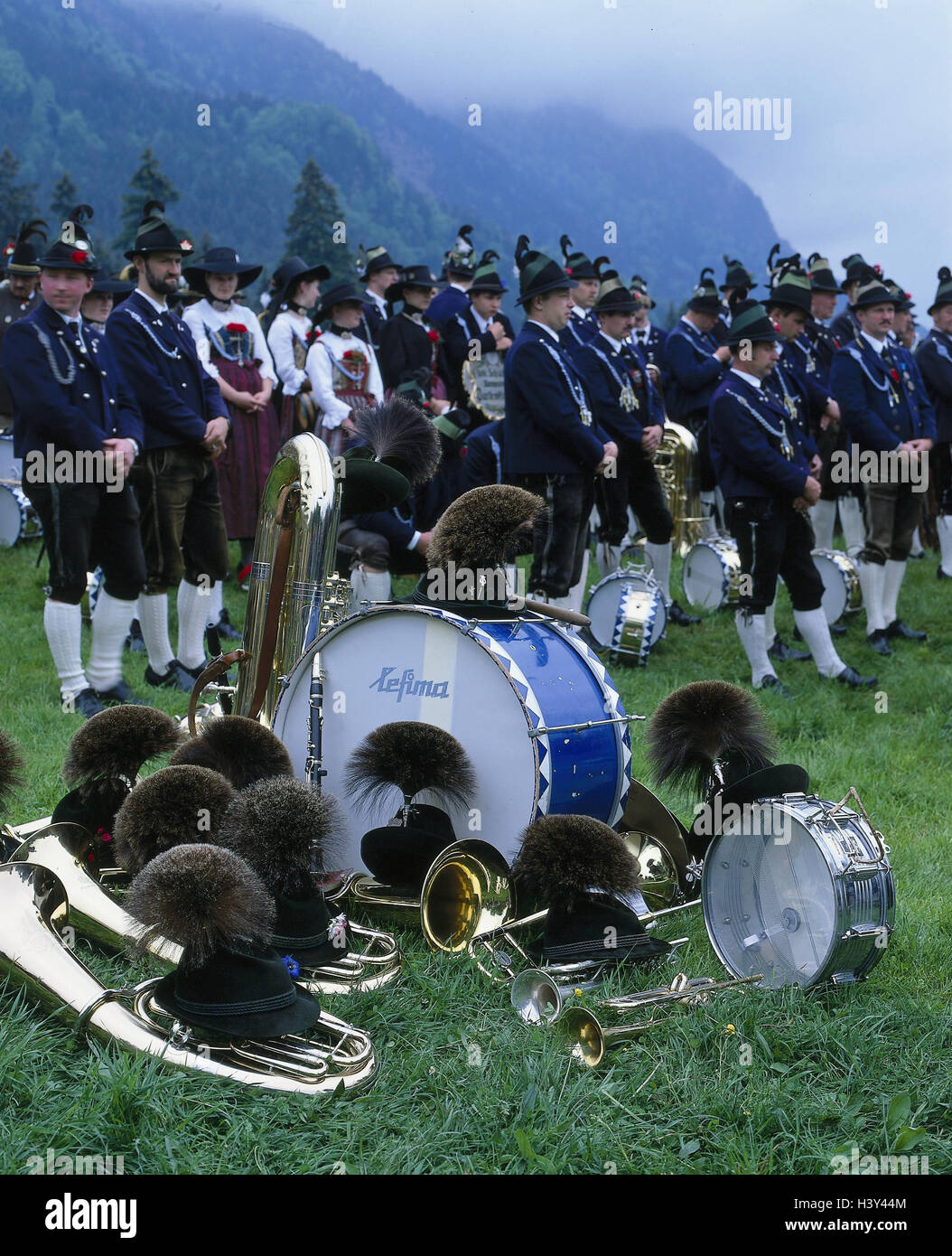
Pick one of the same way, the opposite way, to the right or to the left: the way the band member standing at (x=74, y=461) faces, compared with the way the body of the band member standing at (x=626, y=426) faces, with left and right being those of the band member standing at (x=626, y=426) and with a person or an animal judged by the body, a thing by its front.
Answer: the same way

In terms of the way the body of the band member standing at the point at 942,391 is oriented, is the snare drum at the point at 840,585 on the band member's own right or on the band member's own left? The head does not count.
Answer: on the band member's own right

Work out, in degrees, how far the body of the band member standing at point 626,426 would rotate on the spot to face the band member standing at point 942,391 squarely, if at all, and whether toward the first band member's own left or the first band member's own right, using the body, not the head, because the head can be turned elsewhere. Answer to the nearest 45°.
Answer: approximately 90° to the first band member's own left

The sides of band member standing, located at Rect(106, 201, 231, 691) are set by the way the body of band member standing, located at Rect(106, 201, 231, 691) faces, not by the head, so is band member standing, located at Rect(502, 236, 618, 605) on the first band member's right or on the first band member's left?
on the first band member's left

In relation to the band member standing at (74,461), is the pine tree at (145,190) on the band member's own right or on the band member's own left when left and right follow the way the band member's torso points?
on the band member's own left

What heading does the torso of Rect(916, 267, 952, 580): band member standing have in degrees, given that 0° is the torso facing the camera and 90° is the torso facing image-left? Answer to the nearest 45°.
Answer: approximately 315°

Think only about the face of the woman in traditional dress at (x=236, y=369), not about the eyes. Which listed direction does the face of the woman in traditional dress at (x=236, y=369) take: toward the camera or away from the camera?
toward the camera

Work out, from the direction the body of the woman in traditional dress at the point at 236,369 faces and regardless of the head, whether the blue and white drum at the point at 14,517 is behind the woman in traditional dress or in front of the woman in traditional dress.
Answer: behind
